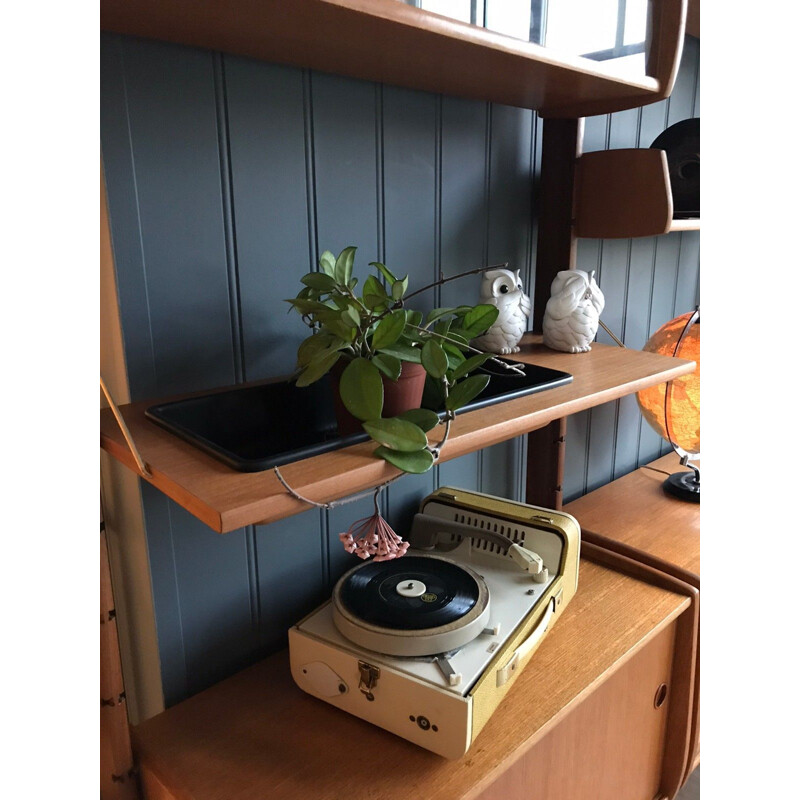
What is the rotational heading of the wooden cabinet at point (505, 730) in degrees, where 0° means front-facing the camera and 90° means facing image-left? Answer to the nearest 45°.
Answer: approximately 315°

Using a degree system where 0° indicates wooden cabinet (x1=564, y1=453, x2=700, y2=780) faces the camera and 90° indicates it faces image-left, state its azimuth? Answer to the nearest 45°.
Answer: approximately 315°

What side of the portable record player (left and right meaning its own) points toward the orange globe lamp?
left

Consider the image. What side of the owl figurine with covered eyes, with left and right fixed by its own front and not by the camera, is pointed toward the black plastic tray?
right

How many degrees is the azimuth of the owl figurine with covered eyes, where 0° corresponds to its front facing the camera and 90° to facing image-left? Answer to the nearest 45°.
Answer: approximately 315°

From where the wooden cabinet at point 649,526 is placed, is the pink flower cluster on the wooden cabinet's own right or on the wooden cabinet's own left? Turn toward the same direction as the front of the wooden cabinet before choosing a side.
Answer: on the wooden cabinet's own right
